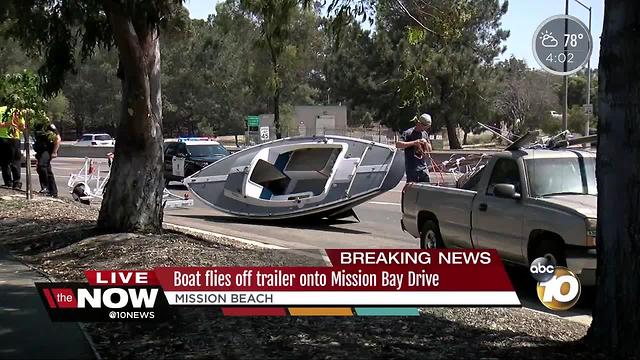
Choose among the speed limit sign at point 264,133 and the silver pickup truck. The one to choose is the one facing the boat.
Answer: the speed limit sign

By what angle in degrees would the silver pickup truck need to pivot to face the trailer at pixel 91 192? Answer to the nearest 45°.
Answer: approximately 180°

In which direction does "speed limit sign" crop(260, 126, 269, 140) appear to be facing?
toward the camera

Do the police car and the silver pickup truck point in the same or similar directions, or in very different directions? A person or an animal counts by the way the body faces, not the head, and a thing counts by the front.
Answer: same or similar directions

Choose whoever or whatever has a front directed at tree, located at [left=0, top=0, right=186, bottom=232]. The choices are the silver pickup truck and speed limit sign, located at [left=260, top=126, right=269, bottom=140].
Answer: the speed limit sign

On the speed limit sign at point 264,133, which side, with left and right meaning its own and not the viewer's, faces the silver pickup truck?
front

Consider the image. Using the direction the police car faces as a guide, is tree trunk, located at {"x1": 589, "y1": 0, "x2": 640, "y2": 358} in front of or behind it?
in front

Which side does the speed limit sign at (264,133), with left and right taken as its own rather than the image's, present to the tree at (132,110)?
front

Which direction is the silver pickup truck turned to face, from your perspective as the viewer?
facing the viewer and to the right of the viewer

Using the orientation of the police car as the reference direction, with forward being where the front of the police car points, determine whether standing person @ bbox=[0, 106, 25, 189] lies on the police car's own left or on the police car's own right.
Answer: on the police car's own right

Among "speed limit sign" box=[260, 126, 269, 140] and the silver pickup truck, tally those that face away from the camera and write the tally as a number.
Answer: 0

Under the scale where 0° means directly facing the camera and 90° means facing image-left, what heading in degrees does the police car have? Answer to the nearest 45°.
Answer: approximately 315°
